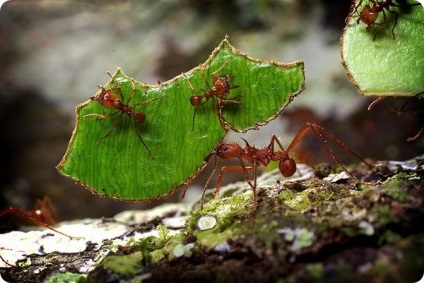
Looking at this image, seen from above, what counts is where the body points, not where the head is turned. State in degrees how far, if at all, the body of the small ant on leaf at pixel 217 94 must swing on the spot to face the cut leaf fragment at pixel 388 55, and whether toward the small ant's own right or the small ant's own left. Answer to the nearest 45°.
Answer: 0° — it already faces it

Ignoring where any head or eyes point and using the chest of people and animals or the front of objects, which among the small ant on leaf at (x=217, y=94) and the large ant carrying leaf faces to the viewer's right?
the small ant on leaf

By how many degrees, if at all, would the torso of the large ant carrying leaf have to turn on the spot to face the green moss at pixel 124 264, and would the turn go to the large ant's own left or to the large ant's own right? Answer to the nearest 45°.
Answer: approximately 45° to the large ant's own left

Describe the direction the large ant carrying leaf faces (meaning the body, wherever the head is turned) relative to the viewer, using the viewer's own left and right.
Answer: facing to the left of the viewer

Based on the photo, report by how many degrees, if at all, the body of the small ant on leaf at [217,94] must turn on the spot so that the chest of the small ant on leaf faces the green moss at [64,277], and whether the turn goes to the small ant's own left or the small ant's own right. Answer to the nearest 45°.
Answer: approximately 180°

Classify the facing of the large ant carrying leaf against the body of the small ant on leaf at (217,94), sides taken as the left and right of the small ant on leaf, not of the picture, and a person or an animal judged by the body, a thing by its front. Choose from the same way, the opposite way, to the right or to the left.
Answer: the opposite way

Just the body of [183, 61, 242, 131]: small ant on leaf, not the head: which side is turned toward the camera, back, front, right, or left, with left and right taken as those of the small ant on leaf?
right
